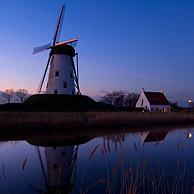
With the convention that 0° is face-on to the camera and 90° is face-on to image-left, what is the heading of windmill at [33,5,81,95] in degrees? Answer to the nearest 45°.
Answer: approximately 45°
